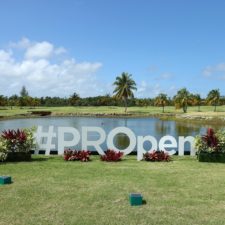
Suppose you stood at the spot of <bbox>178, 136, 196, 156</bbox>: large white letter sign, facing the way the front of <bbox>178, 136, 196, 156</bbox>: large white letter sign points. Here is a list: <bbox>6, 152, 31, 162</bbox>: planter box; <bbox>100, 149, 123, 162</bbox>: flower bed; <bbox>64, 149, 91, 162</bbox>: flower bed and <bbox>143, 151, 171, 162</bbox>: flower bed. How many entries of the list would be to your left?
0

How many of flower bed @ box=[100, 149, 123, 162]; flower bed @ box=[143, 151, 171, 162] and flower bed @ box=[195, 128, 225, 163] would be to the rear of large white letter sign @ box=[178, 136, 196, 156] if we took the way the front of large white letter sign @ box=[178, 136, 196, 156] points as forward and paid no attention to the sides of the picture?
0

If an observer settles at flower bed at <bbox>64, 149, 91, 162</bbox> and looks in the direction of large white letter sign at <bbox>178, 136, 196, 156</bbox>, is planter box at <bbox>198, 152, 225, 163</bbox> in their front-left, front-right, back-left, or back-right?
front-right

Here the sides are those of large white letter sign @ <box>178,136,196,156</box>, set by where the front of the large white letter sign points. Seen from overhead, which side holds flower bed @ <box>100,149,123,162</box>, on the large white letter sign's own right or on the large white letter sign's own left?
on the large white letter sign's own right

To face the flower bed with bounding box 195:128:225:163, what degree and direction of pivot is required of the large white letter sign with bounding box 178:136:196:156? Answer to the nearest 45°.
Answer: approximately 45° to its left

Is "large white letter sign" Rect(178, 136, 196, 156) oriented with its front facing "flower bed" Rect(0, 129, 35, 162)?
no

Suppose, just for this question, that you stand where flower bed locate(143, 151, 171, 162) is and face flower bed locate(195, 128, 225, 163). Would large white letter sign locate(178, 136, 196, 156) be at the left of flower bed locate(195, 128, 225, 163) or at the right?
left

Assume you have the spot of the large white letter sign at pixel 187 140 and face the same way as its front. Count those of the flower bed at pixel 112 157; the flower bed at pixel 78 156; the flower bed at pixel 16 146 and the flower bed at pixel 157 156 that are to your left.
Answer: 0

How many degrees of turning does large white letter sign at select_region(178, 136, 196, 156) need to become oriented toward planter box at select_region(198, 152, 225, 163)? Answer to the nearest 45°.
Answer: approximately 45° to its left

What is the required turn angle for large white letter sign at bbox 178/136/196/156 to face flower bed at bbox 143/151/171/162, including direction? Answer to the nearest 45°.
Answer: approximately 45° to its right

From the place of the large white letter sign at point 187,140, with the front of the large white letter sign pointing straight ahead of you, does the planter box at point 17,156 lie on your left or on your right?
on your right

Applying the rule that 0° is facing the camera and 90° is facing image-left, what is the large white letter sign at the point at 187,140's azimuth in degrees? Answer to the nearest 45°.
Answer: approximately 0°

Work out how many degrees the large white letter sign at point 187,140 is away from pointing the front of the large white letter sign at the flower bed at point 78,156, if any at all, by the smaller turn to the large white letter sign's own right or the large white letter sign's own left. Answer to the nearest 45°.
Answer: approximately 45° to the large white letter sign's own right

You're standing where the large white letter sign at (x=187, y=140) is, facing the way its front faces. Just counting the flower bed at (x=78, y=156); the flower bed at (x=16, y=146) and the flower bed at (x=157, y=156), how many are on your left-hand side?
0
